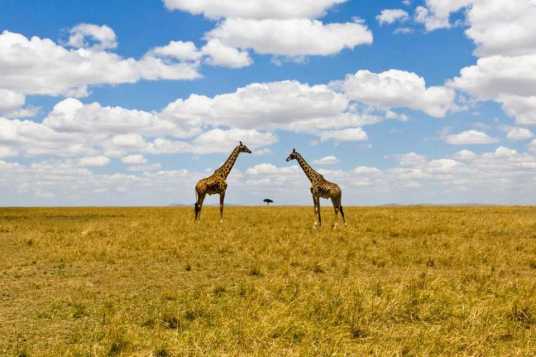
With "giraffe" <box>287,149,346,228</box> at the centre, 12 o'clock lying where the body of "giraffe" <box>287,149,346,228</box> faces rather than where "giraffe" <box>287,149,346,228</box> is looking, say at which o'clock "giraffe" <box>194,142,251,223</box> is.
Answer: "giraffe" <box>194,142,251,223</box> is roughly at 1 o'clock from "giraffe" <box>287,149,346,228</box>.

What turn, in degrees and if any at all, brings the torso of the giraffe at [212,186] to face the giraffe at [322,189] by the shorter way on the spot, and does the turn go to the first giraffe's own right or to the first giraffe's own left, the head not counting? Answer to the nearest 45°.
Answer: approximately 45° to the first giraffe's own right

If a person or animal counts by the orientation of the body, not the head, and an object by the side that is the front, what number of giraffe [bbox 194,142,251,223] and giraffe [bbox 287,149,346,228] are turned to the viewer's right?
1

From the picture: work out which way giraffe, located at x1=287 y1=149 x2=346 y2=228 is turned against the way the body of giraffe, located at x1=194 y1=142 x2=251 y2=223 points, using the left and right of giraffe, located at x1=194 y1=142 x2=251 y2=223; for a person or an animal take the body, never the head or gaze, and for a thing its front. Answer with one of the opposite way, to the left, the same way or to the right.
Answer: the opposite way

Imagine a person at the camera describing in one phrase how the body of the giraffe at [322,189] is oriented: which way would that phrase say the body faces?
to the viewer's left

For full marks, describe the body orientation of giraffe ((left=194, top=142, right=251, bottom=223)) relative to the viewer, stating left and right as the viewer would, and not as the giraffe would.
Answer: facing to the right of the viewer
